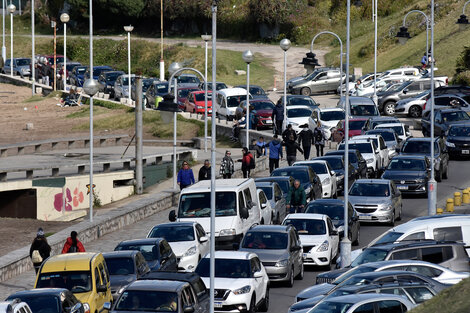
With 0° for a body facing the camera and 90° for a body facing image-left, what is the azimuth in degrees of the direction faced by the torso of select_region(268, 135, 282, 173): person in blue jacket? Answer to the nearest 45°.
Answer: approximately 180°

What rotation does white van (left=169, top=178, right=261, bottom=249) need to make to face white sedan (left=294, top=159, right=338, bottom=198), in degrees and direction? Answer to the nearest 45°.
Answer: approximately 180°

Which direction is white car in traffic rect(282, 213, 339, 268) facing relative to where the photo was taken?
toward the camera

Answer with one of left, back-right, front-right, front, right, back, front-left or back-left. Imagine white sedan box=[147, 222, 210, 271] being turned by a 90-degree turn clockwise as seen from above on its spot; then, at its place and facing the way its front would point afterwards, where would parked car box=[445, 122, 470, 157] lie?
right

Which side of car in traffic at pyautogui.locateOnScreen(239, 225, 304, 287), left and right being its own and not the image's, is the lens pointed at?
front

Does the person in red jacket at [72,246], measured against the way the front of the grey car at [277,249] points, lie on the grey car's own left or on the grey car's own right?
on the grey car's own right

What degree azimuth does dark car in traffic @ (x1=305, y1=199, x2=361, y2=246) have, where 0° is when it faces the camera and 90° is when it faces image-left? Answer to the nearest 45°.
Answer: approximately 45°
